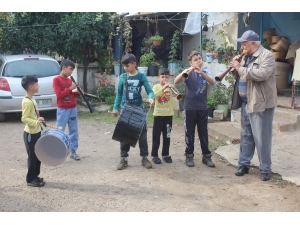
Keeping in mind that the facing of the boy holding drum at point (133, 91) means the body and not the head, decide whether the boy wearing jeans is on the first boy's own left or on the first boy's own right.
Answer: on the first boy's own right

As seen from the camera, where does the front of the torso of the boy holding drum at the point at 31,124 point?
to the viewer's right

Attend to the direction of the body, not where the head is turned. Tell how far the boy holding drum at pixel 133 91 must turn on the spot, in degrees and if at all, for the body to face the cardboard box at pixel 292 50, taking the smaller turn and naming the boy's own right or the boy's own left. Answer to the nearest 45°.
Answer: approximately 135° to the boy's own left

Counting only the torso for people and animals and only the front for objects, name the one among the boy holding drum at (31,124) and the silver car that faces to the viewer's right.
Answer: the boy holding drum

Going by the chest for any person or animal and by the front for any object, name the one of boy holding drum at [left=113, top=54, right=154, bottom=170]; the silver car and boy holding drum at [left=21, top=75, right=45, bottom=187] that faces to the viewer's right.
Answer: boy holding drum at [left=21, top=75, right=45, bottom=187]

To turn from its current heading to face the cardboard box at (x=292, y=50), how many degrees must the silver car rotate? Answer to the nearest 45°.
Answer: approximately 90° to its right

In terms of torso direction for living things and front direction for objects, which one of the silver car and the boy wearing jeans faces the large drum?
the boy wearing jeans

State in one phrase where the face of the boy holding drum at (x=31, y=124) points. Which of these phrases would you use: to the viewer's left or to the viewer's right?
to the viewer's right

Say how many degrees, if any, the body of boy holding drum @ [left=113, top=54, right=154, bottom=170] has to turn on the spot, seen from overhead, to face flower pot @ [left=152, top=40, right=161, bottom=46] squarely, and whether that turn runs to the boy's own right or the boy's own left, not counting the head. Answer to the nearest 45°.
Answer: approximately 180°

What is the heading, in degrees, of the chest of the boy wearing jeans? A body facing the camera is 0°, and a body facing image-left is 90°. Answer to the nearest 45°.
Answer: approximately 315°

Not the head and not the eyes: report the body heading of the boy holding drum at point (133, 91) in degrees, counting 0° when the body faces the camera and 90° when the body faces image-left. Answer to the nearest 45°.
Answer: approximately 0°

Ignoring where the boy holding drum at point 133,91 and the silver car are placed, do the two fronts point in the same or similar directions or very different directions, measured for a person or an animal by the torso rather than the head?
very different directions
